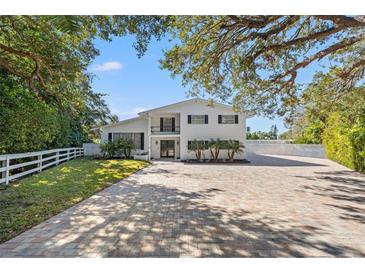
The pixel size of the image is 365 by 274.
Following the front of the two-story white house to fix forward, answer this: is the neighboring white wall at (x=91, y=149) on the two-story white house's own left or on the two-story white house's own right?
on the two-story white house's own right

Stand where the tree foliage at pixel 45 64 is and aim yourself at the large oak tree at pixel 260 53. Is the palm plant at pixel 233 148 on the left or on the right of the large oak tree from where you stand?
left

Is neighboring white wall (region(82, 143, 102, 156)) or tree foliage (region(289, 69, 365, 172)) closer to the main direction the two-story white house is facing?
the tree foliage

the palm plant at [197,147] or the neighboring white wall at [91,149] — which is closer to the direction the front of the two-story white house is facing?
the palm plant

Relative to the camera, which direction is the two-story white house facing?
toward the camera

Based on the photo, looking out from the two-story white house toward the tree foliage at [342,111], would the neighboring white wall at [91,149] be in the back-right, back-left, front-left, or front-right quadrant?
back-right

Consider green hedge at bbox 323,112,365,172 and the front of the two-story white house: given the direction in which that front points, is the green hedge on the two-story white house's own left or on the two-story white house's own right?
on the two-story white house's own left

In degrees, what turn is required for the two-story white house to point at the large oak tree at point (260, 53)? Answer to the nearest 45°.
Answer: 0° — it already faces it

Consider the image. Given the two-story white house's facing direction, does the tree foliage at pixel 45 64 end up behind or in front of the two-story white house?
in front

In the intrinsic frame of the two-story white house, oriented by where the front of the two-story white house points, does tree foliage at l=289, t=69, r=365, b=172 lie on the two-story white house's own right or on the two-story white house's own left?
on the two-story white house's own left
